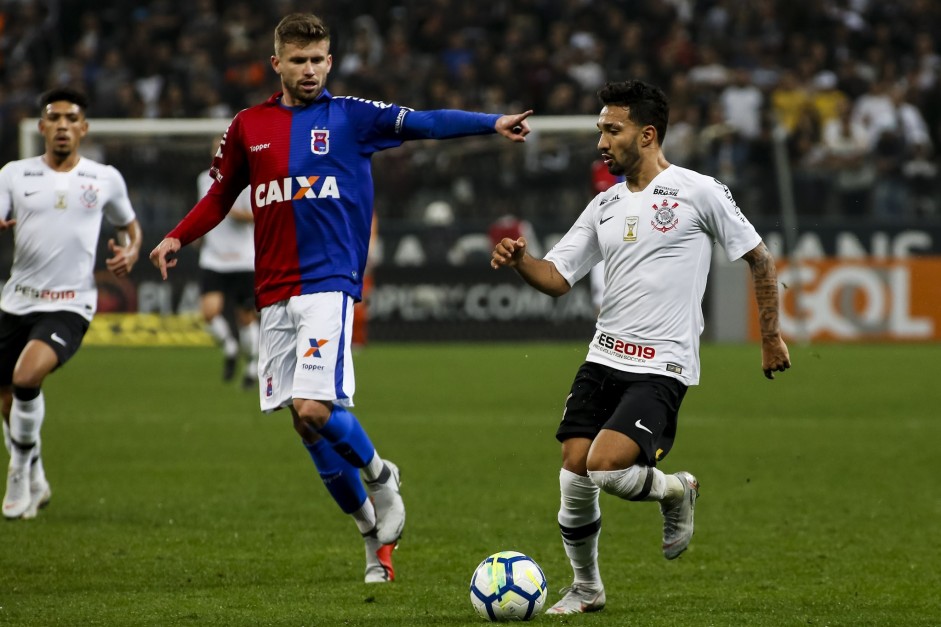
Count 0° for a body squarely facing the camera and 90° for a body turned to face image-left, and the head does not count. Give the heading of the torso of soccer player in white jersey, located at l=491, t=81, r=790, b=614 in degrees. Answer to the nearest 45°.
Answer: approximately 45°

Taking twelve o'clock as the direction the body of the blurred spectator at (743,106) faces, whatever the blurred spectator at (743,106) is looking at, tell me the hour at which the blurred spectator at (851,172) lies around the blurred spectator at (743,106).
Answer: the blurred spectator at (851,172) is roughly at 10 o'clock from the blurred spectator at (743,106).

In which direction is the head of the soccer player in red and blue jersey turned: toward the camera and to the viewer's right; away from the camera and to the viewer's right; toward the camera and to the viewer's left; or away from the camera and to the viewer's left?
toward the camera and to the viewer's right

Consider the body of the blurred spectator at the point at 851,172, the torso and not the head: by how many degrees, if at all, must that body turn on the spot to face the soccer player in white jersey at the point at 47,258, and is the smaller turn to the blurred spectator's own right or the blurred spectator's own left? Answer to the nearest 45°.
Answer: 0° — they already face them

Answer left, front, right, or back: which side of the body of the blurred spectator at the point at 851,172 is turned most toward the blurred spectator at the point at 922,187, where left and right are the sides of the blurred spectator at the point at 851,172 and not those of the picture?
left
